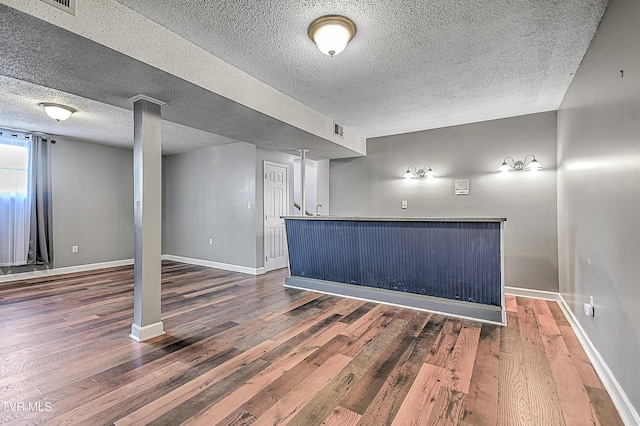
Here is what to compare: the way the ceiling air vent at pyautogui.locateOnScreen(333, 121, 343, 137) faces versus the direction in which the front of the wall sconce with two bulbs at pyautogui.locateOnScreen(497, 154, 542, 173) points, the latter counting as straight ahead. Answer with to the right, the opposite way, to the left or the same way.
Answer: to the left

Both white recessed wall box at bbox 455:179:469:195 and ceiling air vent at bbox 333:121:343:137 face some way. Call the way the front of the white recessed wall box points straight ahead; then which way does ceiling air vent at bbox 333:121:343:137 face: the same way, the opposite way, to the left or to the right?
to the left

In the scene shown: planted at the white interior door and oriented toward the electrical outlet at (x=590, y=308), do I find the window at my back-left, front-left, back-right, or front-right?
back-right

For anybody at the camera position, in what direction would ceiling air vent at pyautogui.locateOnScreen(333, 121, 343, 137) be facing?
facing the viewer and to the right of the viewer

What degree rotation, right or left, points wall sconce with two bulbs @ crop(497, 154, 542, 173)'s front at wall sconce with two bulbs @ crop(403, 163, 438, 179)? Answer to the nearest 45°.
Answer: approximately 90° to its right

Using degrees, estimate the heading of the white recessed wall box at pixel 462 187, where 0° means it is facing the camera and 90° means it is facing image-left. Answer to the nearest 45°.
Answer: approximately 0°

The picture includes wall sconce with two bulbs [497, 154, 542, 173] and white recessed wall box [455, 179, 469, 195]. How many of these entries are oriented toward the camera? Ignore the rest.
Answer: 2

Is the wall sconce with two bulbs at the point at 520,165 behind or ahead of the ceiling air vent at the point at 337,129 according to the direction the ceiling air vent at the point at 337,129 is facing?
ahead

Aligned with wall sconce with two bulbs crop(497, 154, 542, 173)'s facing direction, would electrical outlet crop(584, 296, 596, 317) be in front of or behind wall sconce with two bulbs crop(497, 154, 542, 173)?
in front

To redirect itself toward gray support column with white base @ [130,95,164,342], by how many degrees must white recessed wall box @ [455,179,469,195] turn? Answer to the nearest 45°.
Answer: approximately 45° to its right
